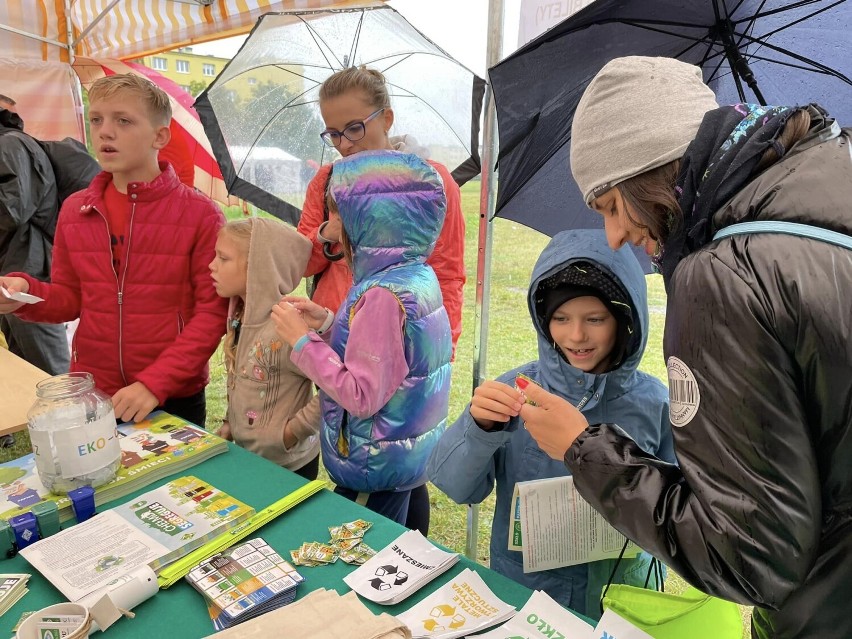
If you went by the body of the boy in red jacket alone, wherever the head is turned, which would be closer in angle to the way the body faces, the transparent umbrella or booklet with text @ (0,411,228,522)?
the booklet with text

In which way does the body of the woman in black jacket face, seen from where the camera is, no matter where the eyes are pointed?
to the viewer's left

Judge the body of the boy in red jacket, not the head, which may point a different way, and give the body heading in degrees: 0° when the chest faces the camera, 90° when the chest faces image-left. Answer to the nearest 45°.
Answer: approximately 45°

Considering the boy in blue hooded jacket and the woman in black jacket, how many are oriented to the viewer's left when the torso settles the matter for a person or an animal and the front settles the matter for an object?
1

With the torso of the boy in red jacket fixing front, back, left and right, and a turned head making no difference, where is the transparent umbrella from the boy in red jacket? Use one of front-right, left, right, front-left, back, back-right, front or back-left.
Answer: back

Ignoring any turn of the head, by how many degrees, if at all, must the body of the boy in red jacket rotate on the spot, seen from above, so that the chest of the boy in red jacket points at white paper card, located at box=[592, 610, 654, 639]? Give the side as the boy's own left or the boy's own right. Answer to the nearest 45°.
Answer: approximately 45° to the boy's own left

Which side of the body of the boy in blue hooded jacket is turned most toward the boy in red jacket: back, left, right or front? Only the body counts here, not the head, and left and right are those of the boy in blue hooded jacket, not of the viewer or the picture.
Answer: right

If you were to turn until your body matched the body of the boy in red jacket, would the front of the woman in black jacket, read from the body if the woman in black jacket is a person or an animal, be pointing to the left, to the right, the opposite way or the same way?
to the right
